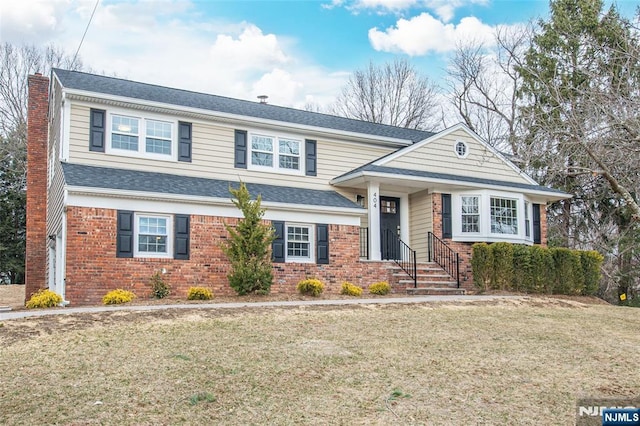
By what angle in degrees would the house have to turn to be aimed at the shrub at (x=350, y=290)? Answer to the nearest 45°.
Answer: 0° — it already faces it

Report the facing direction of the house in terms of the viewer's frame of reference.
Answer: facing the viewer and to the right of the viewer

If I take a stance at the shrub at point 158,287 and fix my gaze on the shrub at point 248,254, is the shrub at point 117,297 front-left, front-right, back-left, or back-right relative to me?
back-right

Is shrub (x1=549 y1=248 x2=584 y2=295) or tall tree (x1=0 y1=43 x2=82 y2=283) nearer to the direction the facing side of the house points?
the shrub

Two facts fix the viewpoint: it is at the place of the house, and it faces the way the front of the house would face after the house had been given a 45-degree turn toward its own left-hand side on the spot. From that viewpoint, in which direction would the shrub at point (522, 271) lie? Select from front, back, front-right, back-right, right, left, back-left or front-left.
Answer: front

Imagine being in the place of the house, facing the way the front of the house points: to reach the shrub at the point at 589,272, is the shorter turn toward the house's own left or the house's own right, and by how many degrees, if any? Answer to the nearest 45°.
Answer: approximately 45° to the house's own left
